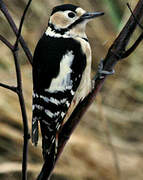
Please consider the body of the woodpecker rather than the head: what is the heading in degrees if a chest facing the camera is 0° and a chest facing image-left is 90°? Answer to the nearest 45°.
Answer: approximately 270°
